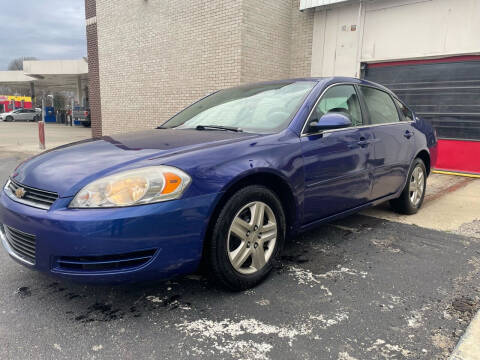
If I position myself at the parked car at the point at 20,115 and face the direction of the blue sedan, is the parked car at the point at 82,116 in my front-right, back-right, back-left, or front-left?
front-left

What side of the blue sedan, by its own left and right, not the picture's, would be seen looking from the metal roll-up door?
back

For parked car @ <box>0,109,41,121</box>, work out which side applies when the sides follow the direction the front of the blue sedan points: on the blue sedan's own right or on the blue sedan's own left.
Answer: on the blue sedan's own right

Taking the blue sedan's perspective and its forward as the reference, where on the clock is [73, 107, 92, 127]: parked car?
The parked car is roughly at 4 o'clock from the blue sedan.
